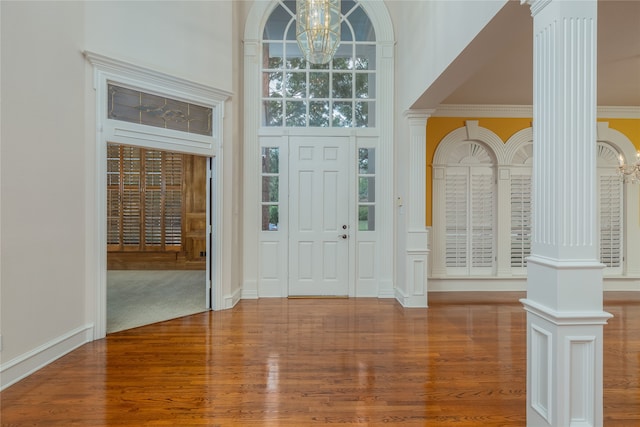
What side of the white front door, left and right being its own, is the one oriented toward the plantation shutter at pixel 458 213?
left

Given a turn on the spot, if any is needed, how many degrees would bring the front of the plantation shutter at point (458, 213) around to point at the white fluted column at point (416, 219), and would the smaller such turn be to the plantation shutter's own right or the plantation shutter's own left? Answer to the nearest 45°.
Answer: approximately 45° to the plantation shutter's own right

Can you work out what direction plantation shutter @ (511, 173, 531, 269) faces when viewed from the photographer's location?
facing the viewer

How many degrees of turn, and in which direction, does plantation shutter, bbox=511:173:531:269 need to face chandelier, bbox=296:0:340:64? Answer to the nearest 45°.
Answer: approximately 45° to its right

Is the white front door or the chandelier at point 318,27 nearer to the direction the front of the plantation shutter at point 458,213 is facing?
the chandelier

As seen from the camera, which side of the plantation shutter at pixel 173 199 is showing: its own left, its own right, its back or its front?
front

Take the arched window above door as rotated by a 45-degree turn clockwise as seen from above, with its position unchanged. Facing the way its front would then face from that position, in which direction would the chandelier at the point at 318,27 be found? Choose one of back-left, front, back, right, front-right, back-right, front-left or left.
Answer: front-left

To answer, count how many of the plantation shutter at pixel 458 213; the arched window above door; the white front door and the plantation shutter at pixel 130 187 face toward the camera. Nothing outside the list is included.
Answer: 4

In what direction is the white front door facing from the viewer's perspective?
toward the camera

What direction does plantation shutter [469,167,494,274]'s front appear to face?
toward the camera

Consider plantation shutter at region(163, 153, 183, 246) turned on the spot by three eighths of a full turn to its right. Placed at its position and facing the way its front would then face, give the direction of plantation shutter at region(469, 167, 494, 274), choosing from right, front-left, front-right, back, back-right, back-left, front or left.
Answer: back

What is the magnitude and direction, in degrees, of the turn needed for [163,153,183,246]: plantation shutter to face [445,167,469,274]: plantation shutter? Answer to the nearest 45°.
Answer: approximately 45° to its left

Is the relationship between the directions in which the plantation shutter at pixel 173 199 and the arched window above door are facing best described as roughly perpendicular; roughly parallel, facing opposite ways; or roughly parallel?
roughly parallel
